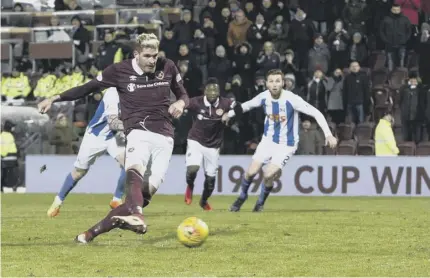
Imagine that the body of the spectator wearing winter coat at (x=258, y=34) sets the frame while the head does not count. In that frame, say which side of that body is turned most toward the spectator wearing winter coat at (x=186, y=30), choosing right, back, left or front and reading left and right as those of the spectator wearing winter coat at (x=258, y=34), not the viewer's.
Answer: right

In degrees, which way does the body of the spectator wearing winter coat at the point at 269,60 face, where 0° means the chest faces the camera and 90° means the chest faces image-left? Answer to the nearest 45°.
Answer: approximately 0°

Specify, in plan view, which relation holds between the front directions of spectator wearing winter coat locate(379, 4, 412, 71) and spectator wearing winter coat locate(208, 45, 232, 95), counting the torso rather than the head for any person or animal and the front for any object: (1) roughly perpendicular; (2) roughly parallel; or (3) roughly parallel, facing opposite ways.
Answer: roughly parallel

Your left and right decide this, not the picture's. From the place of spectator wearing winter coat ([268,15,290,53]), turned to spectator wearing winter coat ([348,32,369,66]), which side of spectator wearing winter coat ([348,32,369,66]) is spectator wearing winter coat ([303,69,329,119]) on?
right

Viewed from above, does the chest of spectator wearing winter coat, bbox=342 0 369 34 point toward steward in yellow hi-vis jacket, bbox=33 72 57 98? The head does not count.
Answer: no

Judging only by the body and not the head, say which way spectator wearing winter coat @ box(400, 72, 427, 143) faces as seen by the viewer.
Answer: toward the camera

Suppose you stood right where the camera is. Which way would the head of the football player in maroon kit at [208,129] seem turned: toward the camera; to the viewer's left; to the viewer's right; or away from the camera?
toward the camera

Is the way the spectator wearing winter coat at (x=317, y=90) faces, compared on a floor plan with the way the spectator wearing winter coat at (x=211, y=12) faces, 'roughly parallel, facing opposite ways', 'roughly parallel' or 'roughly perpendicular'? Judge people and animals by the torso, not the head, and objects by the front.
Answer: roughly parallel

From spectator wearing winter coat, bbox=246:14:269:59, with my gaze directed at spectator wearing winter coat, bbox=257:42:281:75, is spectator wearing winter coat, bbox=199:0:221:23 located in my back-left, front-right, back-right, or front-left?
back-right

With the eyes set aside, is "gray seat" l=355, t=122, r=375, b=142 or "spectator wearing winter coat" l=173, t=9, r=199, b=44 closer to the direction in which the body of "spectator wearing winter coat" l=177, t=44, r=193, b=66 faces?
the gray seat

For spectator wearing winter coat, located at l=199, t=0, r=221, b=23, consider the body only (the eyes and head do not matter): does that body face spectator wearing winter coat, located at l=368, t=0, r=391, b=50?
no

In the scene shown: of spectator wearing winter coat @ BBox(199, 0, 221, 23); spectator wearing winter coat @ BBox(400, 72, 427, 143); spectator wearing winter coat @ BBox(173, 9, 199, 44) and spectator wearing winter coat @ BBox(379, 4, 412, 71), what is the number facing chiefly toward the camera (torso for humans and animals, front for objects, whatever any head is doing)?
4

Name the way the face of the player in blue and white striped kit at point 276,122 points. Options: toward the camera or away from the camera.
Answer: toward the camera

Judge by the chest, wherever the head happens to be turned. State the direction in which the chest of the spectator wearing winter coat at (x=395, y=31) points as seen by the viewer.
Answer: toward the camera

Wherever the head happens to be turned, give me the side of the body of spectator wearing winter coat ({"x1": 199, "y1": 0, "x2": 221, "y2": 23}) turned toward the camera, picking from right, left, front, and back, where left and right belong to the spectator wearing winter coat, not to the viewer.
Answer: front
